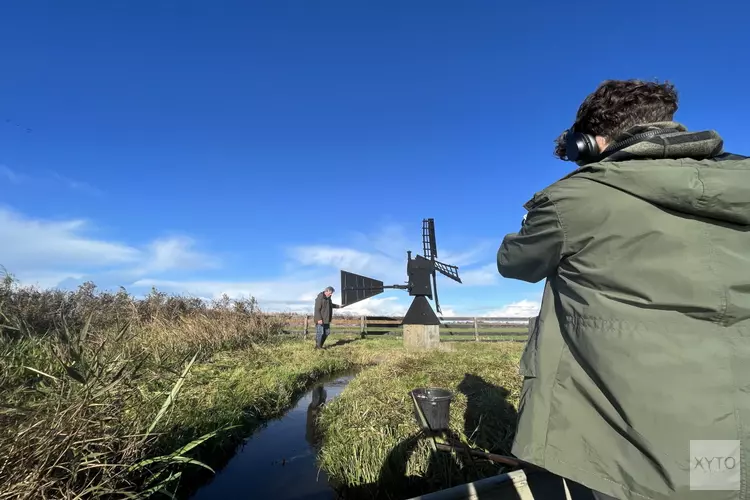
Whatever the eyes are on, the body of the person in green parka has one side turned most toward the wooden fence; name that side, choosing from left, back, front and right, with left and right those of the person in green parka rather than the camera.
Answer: front

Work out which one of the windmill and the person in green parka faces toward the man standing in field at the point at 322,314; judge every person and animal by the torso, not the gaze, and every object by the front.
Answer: the person in green parka

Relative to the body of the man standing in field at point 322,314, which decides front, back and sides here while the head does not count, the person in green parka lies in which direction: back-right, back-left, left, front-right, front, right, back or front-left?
front-right

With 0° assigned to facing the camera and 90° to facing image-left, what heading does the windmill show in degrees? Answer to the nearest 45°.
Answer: approximately 225°

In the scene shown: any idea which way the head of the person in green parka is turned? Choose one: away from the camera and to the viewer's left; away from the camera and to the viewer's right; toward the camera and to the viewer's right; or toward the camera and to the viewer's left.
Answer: away from the camera and to the viewer's left

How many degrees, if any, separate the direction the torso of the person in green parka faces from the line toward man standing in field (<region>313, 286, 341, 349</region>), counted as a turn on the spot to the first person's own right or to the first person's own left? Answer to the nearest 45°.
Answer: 0° — they already face them

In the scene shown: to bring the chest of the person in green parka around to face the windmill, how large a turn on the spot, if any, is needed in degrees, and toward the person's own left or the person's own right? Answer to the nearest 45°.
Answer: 0° — they already face it

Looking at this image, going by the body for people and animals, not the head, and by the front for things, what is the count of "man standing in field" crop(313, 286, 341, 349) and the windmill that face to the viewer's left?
0

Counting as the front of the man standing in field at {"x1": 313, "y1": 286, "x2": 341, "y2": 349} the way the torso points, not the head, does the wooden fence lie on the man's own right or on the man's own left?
on the man's own left

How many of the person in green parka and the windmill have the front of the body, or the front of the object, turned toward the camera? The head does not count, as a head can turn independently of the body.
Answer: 0

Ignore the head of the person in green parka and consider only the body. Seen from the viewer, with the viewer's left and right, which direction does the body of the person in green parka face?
facing away from the viewer and to the left of the viewer
